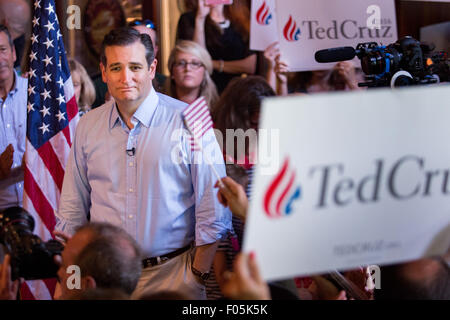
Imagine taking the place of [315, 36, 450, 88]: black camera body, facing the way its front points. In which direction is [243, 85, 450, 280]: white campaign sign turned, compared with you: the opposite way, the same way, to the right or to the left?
to the left

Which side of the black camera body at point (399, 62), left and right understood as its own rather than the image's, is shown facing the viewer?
left

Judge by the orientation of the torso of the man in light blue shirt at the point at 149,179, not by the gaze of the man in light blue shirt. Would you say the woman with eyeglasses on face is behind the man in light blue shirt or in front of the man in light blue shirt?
behind

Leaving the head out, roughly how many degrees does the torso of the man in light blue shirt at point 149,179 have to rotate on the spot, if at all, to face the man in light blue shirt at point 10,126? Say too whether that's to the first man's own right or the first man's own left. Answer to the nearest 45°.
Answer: approximately 135° to the first man's own right

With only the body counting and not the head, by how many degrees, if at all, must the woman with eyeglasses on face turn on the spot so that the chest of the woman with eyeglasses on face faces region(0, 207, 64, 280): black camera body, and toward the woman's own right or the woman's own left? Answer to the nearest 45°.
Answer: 0° — they already face it
